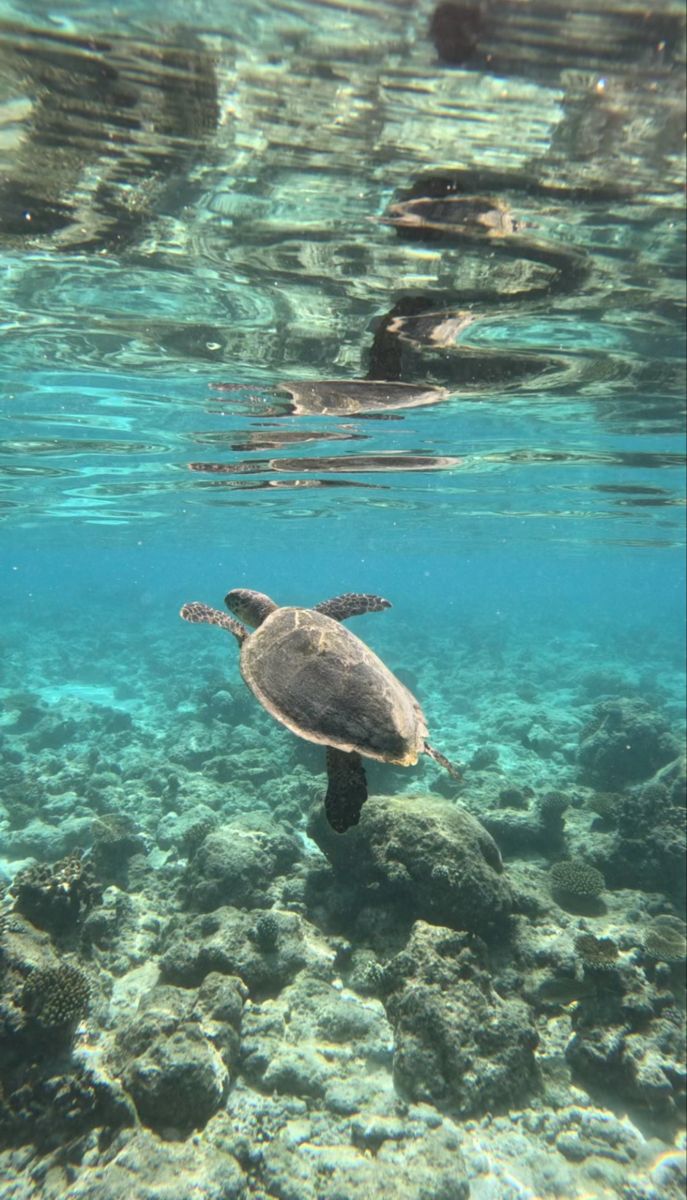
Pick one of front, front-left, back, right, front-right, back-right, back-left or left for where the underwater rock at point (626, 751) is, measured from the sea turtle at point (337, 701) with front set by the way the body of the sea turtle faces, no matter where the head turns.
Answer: right

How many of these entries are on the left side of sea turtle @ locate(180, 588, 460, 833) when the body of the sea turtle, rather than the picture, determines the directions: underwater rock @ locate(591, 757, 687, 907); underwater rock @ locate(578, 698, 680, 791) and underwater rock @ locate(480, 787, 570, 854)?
0

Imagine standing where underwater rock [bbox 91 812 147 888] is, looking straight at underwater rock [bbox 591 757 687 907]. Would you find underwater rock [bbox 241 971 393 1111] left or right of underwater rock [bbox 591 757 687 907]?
right

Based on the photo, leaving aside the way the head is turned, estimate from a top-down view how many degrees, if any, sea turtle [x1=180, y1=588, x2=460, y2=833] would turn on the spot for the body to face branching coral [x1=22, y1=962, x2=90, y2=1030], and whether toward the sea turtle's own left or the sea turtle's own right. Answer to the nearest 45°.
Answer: approximately 45° to the sea turtle's own left

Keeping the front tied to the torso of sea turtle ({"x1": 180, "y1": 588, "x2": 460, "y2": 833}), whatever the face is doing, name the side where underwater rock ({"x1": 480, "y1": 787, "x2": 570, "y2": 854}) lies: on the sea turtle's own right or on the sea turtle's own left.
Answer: on the sea turtle's own right

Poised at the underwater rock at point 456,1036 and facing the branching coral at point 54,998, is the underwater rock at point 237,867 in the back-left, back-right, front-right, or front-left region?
front-right

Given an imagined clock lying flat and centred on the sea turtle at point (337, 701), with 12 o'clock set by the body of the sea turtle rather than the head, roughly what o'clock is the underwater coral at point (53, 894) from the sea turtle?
The underwater coral is roughly at 11 o'clock from the sea turtle.

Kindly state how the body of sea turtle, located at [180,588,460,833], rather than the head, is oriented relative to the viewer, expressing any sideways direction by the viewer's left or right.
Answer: facing away from the viewer and to the left of the viewer
